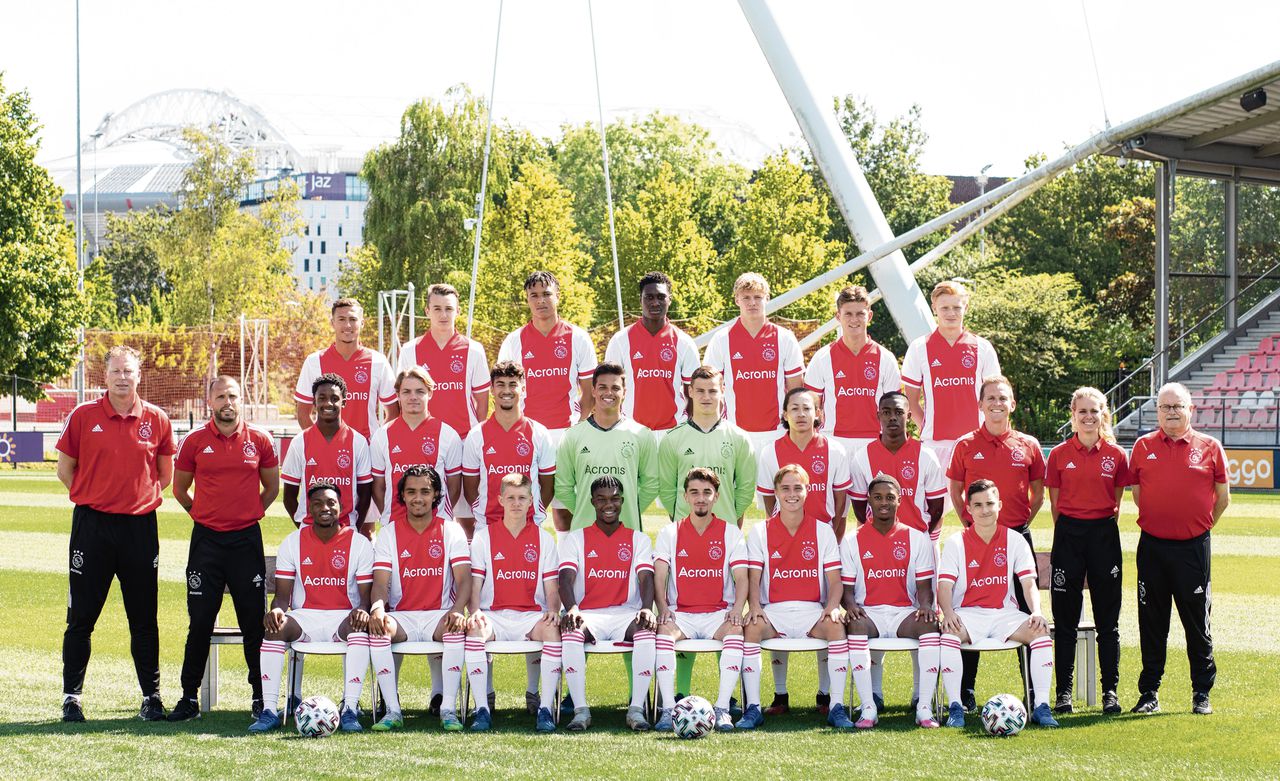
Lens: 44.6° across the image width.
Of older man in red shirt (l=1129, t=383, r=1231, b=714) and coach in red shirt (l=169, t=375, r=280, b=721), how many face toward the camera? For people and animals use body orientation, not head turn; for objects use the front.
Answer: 2

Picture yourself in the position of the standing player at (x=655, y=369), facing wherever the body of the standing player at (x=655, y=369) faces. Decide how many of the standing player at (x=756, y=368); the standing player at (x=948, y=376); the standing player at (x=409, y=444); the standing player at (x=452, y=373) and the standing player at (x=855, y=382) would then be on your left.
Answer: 3

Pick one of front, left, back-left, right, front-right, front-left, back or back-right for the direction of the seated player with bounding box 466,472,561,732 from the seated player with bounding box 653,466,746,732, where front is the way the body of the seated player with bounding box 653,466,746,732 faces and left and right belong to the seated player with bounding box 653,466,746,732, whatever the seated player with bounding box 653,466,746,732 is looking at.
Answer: right

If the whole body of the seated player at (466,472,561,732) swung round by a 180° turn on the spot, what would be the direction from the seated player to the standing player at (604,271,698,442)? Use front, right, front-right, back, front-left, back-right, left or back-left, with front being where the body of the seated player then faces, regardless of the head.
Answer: front-right

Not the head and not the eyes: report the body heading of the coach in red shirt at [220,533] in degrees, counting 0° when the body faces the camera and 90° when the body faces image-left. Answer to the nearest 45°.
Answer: approximately 0°

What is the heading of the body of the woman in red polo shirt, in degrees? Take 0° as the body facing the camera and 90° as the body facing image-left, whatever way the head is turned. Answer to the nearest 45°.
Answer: approximately 0°

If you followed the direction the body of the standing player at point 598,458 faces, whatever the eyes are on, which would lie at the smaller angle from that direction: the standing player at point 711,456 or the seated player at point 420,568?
the seated player

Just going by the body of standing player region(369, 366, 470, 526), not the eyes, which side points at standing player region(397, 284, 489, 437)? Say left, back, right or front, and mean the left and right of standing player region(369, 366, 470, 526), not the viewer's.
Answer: back
